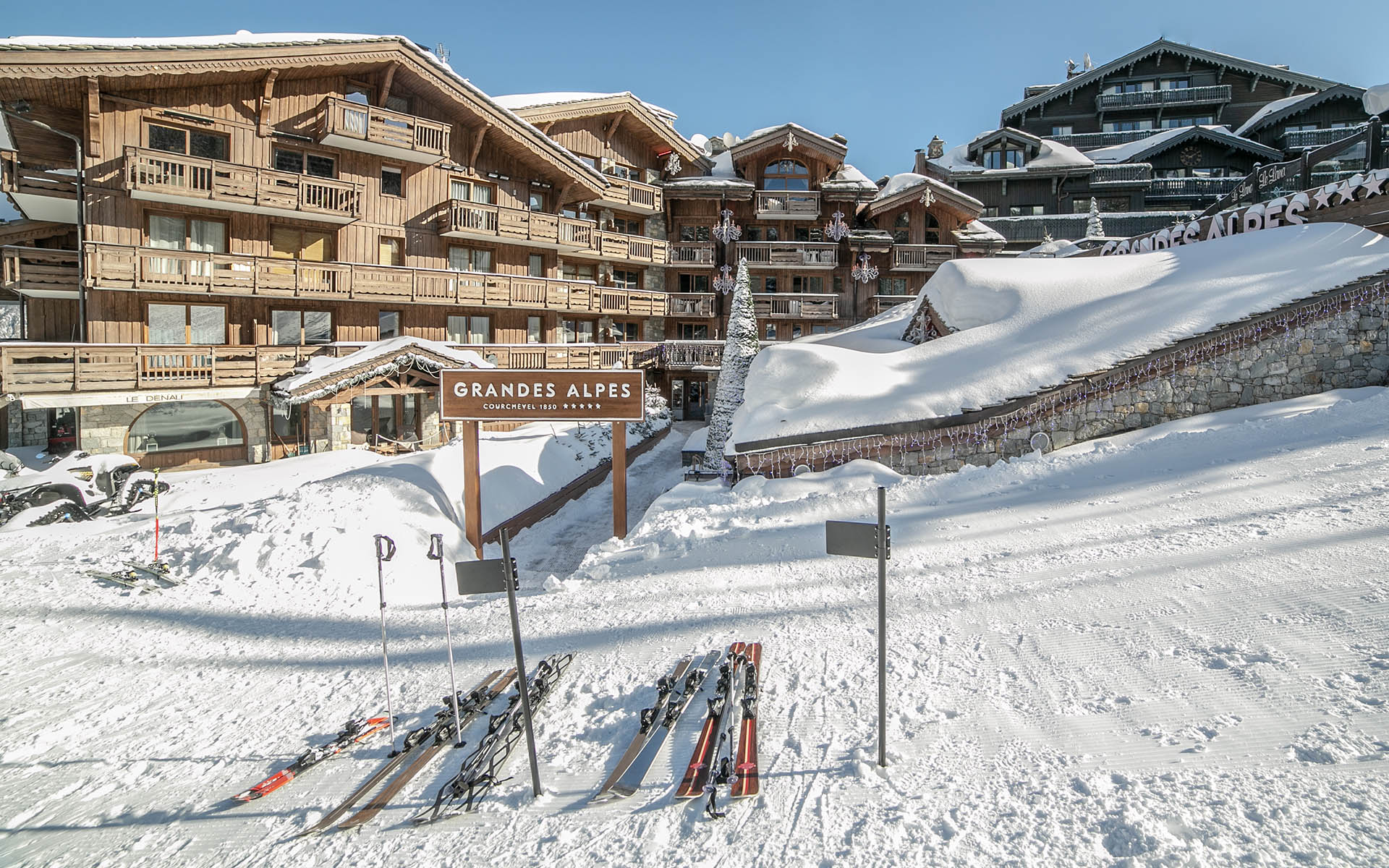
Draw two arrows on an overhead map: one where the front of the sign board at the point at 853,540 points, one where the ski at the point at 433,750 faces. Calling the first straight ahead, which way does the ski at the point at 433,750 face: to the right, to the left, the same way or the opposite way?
the opposite way

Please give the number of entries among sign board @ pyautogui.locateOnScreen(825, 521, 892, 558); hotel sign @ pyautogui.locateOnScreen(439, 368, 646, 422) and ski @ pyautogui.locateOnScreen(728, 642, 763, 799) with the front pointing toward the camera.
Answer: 2

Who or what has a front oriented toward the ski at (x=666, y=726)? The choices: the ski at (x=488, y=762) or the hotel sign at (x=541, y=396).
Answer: the hotel sign

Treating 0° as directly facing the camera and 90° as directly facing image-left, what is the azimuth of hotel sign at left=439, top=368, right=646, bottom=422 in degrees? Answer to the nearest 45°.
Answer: approximately 0°
